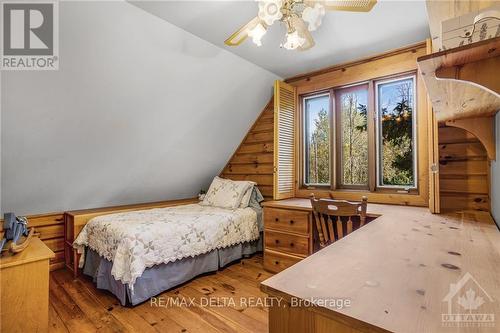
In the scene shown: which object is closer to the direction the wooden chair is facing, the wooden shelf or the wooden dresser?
the wooden dresser

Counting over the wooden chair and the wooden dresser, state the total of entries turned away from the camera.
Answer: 1

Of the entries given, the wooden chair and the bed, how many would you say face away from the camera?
1

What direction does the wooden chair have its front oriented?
away from the camera

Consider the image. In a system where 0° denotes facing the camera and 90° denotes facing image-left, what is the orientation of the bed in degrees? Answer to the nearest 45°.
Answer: approximately 45°

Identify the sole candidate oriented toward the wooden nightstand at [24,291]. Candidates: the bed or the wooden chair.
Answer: the bed

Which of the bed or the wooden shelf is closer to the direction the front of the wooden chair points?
the wooden shelf

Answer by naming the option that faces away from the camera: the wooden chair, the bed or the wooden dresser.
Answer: the wooden chair

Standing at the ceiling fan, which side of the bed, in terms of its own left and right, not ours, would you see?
left

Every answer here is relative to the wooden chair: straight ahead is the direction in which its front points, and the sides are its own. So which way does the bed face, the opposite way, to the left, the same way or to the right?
the opposite way

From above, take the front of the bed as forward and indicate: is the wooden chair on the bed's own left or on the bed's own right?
on the bed's own left

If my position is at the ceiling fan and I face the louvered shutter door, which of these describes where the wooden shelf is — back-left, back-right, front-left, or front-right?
back-right

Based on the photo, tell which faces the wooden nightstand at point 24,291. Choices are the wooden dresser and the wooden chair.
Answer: the wooden dresser

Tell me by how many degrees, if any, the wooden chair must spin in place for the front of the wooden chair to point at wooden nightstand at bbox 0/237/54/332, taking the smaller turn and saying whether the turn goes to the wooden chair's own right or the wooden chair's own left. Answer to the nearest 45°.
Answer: approximately 135° to the wooden chair's own left
